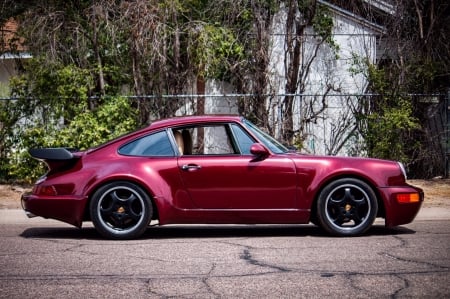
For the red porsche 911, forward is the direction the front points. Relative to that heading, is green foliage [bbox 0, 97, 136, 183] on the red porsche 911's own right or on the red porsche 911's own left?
on the red porsche 911's own left

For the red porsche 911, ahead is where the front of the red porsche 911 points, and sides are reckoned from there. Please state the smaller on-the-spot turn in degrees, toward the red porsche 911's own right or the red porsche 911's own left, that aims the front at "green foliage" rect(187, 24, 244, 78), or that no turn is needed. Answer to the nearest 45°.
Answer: approximately 90° to the red porsche 911's own left

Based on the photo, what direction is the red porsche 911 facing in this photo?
to the viewer's right
